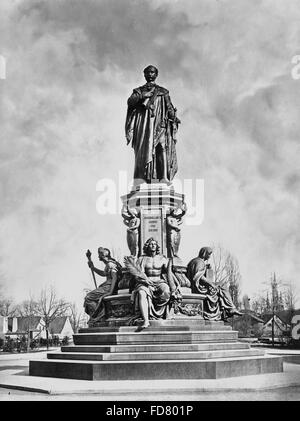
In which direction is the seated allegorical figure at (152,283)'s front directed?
toward the camera

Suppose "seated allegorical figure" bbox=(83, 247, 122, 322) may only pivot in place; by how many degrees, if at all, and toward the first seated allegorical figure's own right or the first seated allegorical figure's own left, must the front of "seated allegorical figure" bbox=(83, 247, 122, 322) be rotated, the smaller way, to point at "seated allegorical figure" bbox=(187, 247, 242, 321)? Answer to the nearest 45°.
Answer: approximately 180°

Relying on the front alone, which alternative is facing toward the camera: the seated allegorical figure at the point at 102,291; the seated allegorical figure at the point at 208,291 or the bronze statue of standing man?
the bronze statue of standing man

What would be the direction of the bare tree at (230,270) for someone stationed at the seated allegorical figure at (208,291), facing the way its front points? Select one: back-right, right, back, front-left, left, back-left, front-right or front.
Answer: left

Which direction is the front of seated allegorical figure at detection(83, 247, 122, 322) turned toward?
to the viewer's left

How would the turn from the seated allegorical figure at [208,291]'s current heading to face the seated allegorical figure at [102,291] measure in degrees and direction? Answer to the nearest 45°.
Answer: approximately 180°

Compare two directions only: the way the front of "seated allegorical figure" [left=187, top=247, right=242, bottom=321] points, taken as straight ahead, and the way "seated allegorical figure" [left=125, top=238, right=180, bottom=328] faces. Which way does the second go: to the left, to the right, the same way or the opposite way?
to the right

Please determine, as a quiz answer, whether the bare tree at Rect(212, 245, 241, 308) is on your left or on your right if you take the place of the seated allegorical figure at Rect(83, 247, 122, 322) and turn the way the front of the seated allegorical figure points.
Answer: on your right

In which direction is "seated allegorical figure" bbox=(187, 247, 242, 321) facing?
to the viewer's right

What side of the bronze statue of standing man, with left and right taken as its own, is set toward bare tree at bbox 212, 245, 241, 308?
back

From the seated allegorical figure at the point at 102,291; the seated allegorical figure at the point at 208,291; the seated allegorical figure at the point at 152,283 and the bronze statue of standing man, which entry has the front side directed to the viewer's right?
the seated allegorical figure at the point at 208,291

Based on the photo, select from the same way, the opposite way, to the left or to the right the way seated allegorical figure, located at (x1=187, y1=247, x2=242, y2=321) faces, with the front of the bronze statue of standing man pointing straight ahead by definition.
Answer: to the left

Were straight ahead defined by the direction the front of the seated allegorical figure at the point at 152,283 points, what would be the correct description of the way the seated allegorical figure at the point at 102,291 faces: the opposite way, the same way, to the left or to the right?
to the right

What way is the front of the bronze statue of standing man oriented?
toward the camera

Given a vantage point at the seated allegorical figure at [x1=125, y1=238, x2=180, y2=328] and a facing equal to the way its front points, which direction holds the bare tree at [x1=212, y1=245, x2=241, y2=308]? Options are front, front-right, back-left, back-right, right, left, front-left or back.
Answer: back
